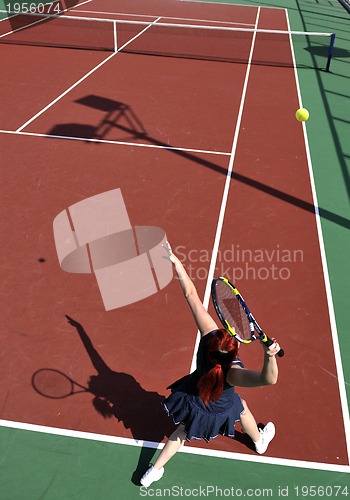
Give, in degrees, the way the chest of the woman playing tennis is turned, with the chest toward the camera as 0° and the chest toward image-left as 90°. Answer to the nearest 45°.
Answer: approximately 180°

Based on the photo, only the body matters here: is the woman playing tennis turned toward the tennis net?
yes

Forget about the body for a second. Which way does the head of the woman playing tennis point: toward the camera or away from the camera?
away from the camera
